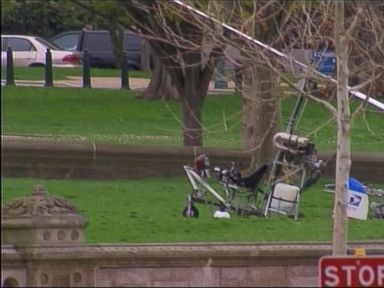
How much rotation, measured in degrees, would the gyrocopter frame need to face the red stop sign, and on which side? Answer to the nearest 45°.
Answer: approximately 90° to its left

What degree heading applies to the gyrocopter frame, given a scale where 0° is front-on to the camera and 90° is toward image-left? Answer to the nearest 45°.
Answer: approximately 90°

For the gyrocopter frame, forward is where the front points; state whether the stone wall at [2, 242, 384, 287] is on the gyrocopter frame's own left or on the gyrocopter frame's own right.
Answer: on the gyrocopter frame's own left

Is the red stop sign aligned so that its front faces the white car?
no

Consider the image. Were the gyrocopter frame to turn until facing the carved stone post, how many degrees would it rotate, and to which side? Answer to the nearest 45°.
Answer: approximately 45° to its left

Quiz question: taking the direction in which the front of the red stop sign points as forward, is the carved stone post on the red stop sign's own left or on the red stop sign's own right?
on the red stop sign's own right

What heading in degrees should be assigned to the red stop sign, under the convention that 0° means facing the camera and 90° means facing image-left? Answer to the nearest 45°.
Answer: approximately 0°

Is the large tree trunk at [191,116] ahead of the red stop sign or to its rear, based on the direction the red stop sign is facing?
to the rear

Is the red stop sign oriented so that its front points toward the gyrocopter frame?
no

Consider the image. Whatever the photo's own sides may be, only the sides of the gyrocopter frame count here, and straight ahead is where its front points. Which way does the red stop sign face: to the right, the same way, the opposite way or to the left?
to the left

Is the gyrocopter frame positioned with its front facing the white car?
no

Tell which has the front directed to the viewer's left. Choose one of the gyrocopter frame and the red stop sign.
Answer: the gyrocopter frame

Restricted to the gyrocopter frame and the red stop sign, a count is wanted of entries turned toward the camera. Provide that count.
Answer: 1
